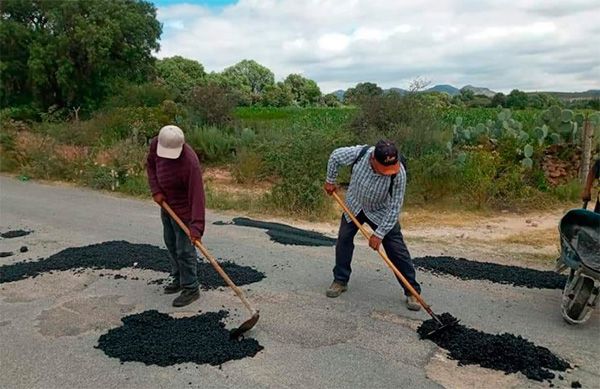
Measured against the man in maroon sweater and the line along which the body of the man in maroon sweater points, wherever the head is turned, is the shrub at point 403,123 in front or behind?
behind

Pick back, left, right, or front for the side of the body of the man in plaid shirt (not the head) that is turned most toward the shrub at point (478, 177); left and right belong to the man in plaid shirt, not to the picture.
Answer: back

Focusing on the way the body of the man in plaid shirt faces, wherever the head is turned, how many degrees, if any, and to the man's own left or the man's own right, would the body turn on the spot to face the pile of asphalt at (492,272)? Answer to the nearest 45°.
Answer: approximately 135° to the man's own left

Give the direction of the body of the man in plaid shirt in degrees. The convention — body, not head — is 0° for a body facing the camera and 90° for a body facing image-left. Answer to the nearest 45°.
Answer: approximately 0°

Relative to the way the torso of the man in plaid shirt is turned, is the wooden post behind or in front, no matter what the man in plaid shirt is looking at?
behind

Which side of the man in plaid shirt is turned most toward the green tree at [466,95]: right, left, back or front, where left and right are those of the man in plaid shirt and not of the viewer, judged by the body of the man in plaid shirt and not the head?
back

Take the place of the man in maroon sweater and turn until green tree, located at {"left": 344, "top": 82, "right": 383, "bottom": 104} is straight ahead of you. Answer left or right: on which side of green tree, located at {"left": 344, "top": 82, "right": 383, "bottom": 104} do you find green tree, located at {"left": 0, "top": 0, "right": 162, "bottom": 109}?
left
